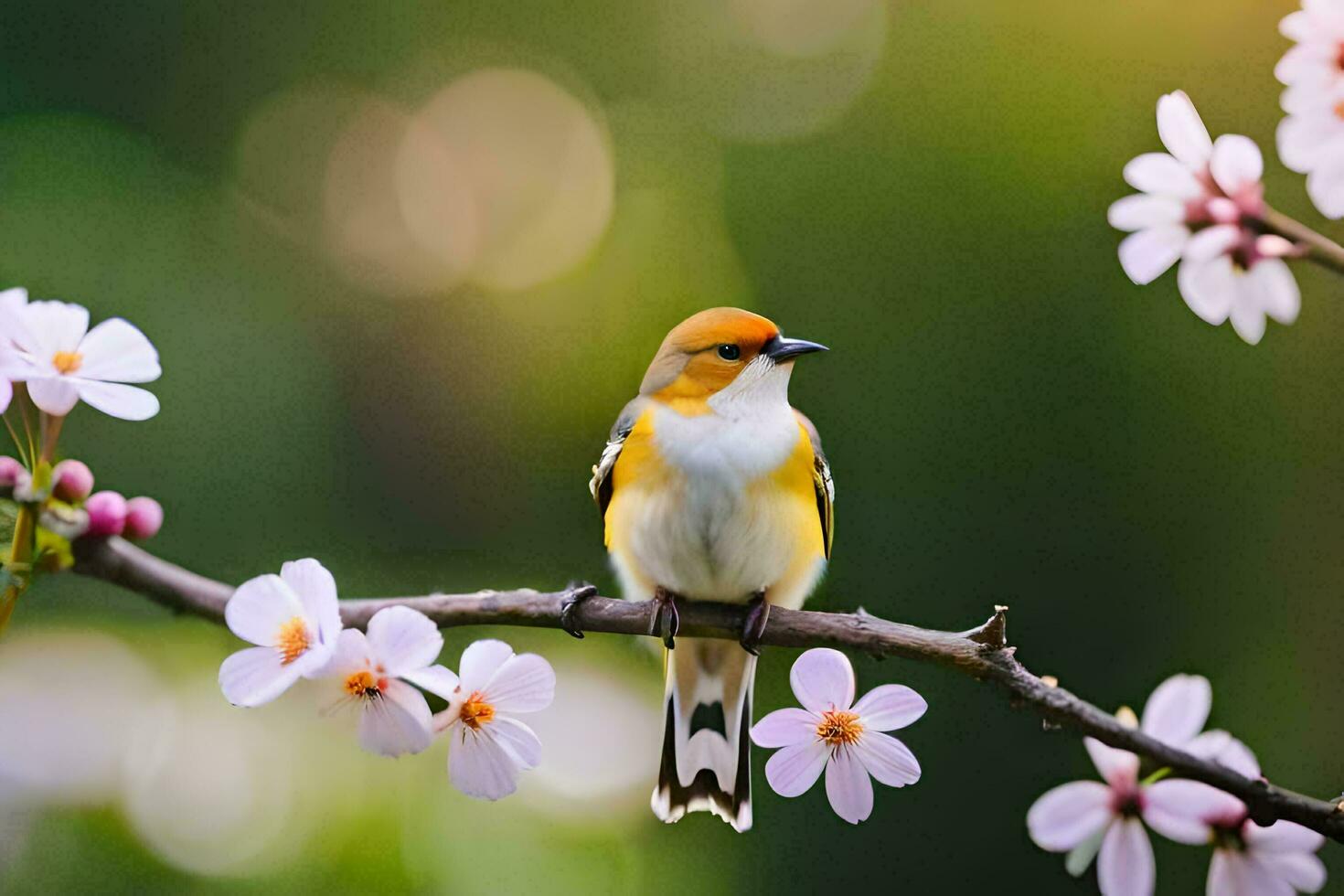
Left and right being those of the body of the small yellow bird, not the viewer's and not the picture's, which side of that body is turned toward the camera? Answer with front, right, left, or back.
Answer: front
